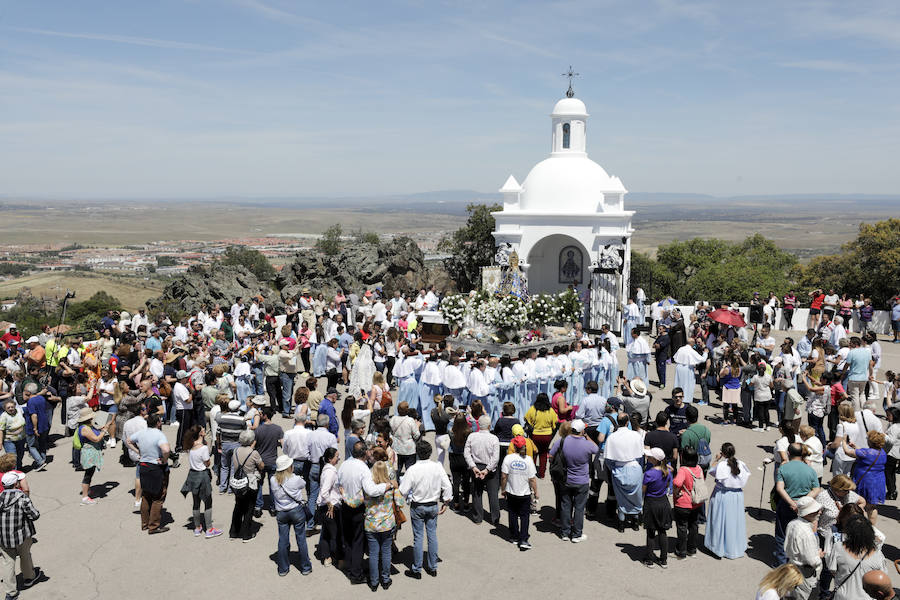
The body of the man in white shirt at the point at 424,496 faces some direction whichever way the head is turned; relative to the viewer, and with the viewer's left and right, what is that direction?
facing away from the viewer

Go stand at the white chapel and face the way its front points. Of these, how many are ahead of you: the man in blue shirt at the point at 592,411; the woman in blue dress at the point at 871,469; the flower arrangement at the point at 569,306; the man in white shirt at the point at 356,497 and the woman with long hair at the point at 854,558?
5

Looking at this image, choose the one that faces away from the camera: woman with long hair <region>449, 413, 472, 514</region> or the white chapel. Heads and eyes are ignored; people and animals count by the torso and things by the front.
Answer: the woman with long hair

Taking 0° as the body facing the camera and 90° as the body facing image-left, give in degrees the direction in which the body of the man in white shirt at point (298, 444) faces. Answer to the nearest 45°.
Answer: approximately 180°

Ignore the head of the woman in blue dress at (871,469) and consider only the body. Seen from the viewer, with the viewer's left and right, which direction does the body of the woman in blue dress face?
facing away from the viewer and to the left of the viewer

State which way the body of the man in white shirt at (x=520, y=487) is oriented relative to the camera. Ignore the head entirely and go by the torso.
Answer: away from the camera

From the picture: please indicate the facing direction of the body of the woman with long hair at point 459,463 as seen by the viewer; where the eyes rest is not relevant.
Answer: away from the camera

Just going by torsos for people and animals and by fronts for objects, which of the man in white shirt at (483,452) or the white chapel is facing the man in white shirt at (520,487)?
the white chapel

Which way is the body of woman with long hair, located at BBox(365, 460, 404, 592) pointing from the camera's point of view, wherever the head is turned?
away from the camera

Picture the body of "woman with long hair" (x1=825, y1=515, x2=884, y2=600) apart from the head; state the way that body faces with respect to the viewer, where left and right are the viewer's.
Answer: facing away from the viewer

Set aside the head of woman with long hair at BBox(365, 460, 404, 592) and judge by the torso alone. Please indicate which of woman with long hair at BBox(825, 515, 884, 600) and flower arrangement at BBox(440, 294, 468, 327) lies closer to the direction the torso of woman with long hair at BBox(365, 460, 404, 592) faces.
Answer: the flower arrangement

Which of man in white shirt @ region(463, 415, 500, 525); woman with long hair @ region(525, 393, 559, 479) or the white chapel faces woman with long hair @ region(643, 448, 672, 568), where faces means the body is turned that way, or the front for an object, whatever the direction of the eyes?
the white chapel

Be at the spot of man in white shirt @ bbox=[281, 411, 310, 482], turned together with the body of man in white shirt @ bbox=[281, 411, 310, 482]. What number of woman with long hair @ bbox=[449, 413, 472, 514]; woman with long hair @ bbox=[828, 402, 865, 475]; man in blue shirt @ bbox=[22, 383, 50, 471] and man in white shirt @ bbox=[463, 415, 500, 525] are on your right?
3

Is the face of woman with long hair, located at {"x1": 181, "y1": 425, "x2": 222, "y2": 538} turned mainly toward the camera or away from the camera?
away from the camera

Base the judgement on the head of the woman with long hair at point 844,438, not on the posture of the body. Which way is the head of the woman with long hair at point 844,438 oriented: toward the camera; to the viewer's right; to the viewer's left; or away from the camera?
away from the camera

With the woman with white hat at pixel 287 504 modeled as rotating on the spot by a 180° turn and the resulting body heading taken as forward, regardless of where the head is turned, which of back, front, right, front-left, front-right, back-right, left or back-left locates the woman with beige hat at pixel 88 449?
back-right
